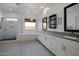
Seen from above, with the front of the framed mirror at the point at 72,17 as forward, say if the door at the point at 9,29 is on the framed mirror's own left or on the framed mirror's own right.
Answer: on the framed mirror's own right

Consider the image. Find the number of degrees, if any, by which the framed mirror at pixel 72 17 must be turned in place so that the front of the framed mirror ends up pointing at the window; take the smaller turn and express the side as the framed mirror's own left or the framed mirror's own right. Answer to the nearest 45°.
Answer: approximately 90° to the framed mirror's own right

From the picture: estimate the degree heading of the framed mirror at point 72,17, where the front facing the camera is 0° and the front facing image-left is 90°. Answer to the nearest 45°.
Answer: approximately 45°
